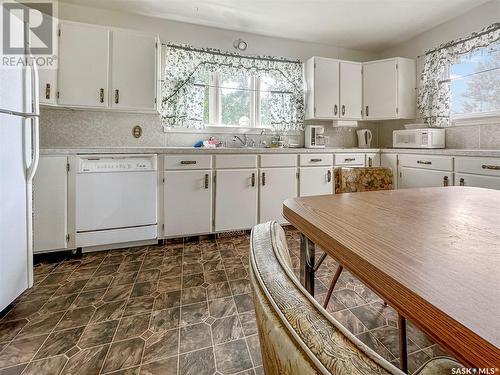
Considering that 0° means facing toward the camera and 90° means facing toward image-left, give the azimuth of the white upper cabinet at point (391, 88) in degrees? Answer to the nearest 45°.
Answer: approximately 45°

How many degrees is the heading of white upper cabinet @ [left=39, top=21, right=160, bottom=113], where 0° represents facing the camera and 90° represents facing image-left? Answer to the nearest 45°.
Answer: approximately 0°

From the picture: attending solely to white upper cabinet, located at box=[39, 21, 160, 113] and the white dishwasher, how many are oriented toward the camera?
2

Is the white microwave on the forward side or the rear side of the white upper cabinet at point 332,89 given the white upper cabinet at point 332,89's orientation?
on the forward side
